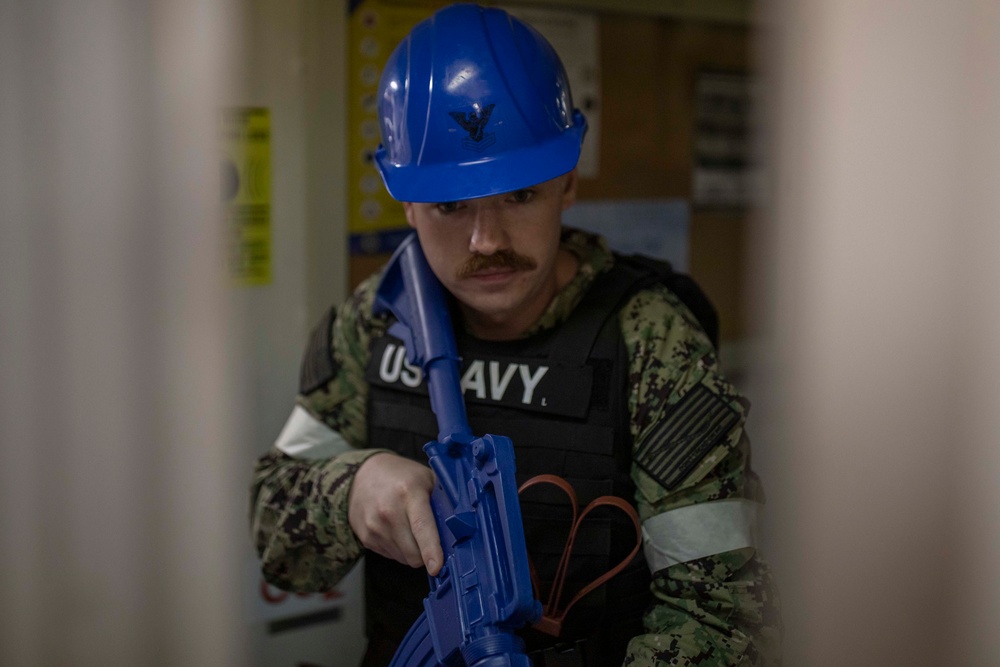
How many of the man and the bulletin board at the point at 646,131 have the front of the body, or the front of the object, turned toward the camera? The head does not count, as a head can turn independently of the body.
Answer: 2

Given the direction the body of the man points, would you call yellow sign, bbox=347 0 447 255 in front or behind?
behind

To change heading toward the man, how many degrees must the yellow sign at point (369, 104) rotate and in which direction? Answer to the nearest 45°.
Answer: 0° — it already faces them

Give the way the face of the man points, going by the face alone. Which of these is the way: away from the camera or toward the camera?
toward the camera

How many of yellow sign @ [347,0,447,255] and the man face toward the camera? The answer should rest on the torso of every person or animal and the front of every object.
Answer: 2

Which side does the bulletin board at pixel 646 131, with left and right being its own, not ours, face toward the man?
front

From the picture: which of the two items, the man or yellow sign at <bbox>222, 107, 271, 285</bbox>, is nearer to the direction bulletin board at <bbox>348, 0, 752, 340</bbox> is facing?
the man

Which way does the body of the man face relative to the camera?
toward the camera

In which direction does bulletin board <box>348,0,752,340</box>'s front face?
toward the camera

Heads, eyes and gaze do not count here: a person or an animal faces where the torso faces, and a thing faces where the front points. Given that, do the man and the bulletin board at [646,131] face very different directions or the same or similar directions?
same or similar directions

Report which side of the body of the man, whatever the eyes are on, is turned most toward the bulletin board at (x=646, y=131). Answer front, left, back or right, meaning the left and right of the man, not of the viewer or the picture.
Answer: back
